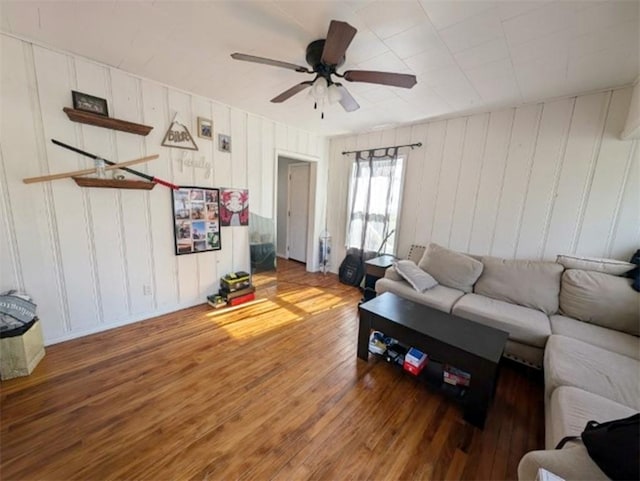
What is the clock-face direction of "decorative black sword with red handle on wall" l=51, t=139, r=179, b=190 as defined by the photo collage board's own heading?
The decorative black sword with red handle on wall is roughly at 4 o'clock from the photo collage board.

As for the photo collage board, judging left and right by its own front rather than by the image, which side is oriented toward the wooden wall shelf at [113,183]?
right

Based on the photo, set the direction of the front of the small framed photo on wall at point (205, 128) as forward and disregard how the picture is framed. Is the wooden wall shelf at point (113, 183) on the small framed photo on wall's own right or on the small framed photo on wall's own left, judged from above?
on the small framed photo on wall's own right

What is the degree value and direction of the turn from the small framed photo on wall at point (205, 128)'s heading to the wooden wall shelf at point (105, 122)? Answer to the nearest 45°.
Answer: approximately 90° to its right

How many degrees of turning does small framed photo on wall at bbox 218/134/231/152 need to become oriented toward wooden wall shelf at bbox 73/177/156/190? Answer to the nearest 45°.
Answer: approximately 90° to its right

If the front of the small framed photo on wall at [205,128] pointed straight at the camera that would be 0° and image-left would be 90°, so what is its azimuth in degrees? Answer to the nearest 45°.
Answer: approximately 315°
